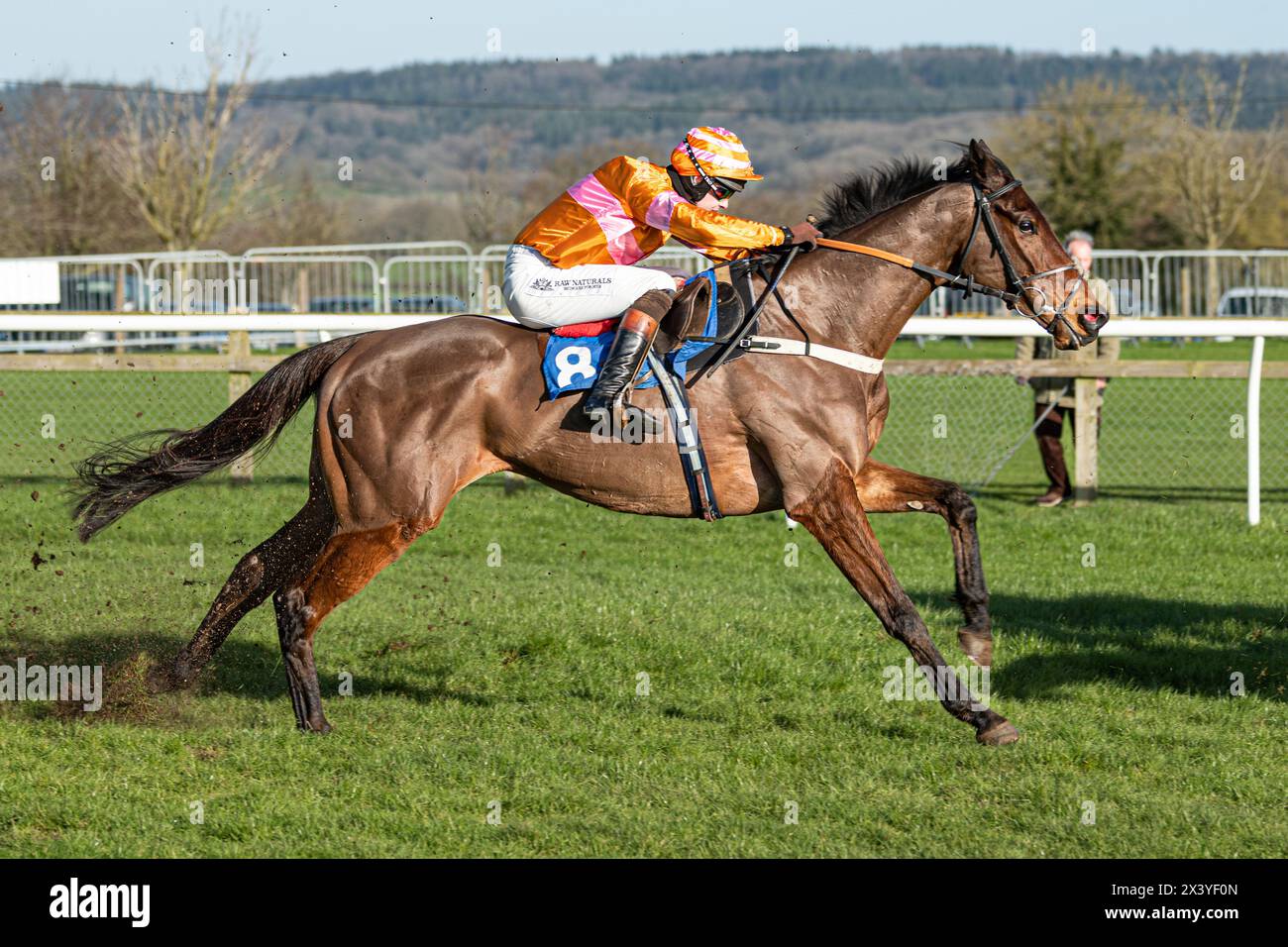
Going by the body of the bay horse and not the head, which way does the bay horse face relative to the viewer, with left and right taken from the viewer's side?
facing to the right of the viewer

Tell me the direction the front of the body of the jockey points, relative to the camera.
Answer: to the viewer's right

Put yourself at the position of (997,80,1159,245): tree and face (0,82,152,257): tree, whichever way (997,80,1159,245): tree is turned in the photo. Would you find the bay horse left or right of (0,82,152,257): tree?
left
